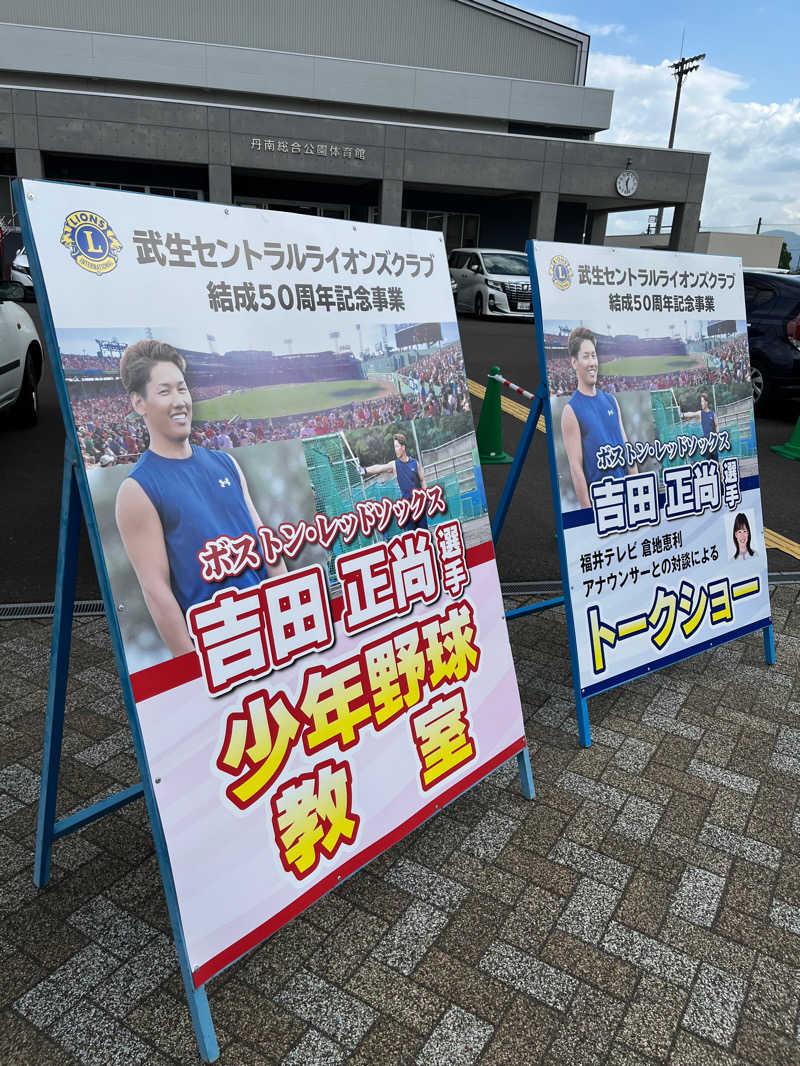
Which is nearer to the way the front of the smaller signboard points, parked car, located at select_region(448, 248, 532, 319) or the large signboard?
the large signboard

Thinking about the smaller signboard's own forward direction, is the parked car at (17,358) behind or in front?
behind

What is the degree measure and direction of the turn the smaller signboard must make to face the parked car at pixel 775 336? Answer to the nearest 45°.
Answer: approximately 135° to its left
